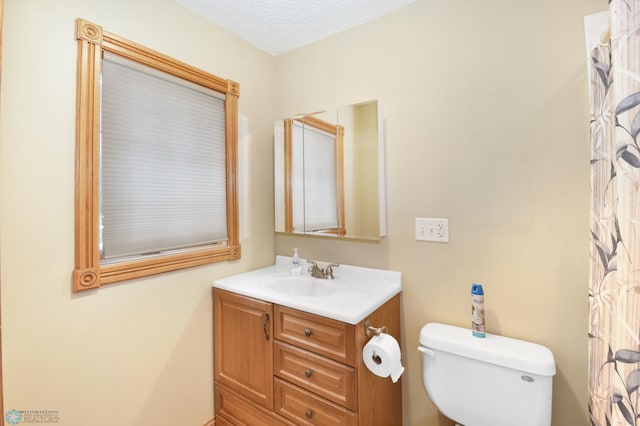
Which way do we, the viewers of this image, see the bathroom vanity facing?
facing the viewer and to the left of the viewer

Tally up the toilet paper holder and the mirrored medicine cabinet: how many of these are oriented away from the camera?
0

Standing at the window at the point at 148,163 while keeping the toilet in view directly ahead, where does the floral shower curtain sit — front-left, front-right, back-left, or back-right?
front-right

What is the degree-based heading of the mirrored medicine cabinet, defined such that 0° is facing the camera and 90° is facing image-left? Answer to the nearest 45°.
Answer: approximately 45°

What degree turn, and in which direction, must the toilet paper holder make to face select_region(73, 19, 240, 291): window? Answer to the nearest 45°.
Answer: approximately 135° to its right

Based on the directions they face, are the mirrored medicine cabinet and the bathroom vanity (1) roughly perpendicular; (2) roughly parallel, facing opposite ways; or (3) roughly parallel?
roughly parallel

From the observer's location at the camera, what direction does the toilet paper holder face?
facing the viewer and to the right of the viewer

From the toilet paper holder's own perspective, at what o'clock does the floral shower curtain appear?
The floral shower curtain is roughly at 12 o'clock from the toilet paper holder.

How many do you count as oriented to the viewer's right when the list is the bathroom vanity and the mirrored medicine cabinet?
0

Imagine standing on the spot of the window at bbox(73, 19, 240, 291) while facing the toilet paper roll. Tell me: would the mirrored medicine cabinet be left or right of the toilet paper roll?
left

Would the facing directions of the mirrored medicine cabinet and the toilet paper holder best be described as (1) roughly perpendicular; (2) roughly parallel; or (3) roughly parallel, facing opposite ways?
roughly perpendicular

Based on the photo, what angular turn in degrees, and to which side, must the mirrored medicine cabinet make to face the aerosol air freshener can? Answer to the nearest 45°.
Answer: approximately 90° to its left
